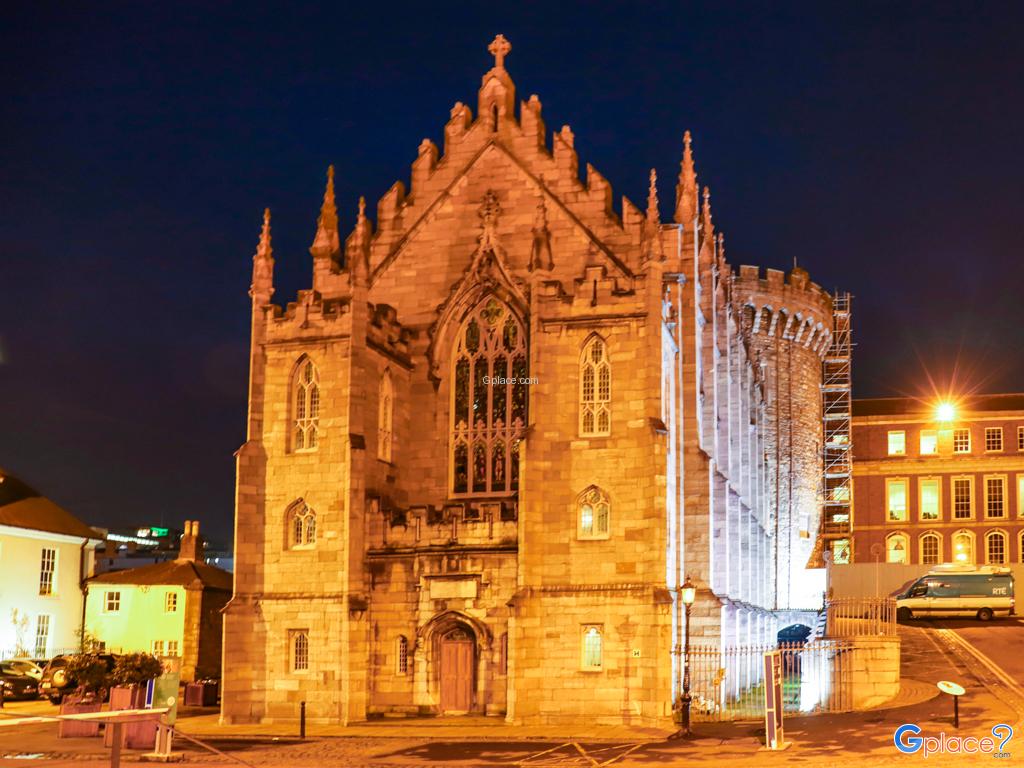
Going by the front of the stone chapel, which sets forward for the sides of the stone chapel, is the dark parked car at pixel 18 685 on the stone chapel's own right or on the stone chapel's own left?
on the stone chapel's own right

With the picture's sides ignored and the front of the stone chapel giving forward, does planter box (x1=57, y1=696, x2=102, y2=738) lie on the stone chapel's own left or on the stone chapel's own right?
on the stone chapel's own right

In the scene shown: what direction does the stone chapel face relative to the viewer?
toward the camera

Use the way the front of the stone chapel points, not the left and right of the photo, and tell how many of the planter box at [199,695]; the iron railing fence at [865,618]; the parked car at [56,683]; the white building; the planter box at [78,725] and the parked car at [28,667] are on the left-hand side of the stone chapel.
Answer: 1

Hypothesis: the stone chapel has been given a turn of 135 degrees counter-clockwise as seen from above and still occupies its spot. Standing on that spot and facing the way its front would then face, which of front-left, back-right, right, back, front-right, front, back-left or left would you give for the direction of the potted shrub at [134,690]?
back

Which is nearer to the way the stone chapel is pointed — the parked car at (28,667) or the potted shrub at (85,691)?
the potted shrub

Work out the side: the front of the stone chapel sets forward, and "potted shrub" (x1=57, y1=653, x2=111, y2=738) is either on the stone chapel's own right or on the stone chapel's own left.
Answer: on the stone chapel's own right

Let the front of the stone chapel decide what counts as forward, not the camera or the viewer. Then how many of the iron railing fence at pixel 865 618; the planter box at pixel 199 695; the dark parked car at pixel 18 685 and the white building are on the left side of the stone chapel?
1

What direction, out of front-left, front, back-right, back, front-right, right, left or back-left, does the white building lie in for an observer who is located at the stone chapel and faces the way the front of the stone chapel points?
back-right

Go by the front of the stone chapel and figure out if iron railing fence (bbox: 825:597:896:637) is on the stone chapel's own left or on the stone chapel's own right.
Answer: on the stone chapel's own left

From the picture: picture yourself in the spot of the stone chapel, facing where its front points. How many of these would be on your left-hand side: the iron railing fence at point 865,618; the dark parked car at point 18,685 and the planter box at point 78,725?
1

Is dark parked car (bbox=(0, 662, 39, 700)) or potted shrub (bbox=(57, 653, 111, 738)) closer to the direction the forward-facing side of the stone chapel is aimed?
the potted shrub

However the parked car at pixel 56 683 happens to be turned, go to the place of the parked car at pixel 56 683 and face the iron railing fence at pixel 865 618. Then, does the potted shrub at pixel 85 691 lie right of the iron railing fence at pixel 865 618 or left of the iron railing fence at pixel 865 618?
right
